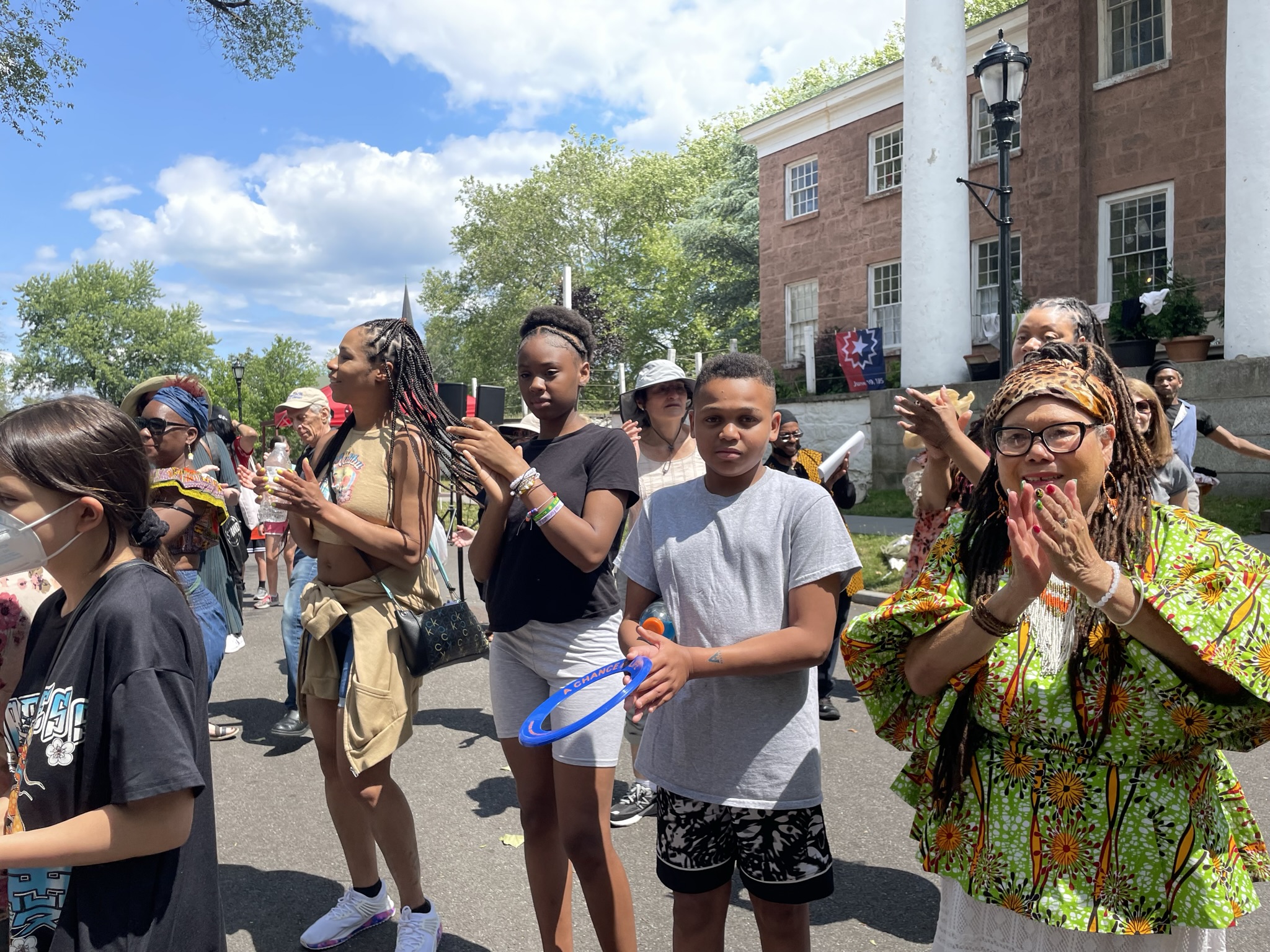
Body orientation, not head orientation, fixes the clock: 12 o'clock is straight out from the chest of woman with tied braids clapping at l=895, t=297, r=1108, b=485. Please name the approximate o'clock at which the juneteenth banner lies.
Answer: The juneteenth banner is roughly at 4 o'clock from the woman with tied braids clapping.

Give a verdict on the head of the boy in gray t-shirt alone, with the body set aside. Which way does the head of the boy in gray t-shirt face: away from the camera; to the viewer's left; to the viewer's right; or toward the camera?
toward the camera

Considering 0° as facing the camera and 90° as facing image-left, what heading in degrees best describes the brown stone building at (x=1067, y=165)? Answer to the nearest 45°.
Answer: approximately 45°

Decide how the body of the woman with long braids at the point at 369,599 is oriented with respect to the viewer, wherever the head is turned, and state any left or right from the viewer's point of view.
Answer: facing the viewer and to the left of the viewer

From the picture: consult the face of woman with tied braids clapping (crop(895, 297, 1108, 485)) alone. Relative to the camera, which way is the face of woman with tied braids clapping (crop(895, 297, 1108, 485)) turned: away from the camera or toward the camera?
toward the camera

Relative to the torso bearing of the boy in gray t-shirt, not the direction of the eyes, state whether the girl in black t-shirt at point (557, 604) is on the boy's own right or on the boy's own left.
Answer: on the boy's own right

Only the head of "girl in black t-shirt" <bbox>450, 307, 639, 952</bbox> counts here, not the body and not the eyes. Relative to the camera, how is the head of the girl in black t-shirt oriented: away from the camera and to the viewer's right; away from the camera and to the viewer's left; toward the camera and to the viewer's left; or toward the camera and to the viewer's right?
toward the camera and to the viewer's left

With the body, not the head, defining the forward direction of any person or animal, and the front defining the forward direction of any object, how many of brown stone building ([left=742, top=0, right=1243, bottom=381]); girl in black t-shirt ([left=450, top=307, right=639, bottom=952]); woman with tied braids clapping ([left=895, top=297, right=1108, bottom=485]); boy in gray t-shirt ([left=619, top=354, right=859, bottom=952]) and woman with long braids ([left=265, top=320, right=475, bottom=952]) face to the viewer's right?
0

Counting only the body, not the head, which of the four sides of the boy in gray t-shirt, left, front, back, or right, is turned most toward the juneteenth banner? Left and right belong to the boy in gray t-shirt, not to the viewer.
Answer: back

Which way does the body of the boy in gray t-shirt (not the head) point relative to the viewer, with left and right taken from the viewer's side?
facing the viewer

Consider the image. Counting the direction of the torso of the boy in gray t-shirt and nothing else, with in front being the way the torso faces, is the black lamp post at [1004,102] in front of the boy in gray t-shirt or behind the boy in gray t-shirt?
behind

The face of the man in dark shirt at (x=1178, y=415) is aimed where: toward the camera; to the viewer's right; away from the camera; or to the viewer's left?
toward the camera

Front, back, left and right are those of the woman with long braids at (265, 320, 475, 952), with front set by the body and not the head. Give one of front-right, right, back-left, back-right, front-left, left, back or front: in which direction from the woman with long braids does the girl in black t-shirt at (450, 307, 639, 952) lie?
left

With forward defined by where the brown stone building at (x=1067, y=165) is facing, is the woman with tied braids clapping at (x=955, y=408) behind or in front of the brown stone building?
in front

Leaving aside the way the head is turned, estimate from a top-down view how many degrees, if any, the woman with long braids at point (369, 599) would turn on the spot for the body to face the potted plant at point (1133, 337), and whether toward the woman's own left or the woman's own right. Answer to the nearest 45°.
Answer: approximately 180°

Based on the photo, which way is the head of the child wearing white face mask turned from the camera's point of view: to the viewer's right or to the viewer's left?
to the viewer's left

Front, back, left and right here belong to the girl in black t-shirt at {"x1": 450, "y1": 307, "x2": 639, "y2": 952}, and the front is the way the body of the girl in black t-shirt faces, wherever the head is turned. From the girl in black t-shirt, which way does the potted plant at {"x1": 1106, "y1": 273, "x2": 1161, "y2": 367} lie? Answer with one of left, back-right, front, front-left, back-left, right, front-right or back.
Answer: back
